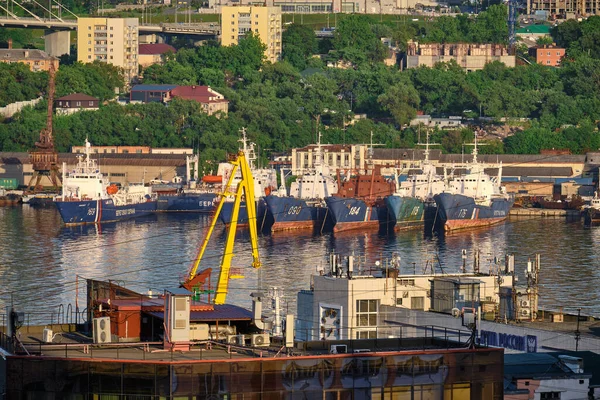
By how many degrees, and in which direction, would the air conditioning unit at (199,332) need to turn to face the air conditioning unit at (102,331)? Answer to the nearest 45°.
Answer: approximately 90° to its right

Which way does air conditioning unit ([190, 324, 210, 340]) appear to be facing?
toward the camera

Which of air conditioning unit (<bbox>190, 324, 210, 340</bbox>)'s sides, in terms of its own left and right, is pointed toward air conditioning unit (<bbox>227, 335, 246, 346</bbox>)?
left

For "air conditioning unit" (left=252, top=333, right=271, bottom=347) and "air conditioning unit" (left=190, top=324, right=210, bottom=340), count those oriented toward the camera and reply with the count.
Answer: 2

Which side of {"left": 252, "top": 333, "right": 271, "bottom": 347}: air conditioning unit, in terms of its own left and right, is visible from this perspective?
front

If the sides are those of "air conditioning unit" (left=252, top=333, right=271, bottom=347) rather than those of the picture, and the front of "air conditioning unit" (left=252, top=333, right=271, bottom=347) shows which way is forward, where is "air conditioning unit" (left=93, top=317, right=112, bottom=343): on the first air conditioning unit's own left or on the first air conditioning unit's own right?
on the first air conditioning unit's own right

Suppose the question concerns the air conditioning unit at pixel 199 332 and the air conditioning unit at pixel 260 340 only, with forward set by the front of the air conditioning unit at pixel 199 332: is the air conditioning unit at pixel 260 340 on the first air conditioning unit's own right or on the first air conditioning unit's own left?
on the first air conditioning unit's own left

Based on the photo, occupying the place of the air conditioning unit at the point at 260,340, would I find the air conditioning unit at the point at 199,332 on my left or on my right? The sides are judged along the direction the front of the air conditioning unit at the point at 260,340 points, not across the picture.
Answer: on my right
